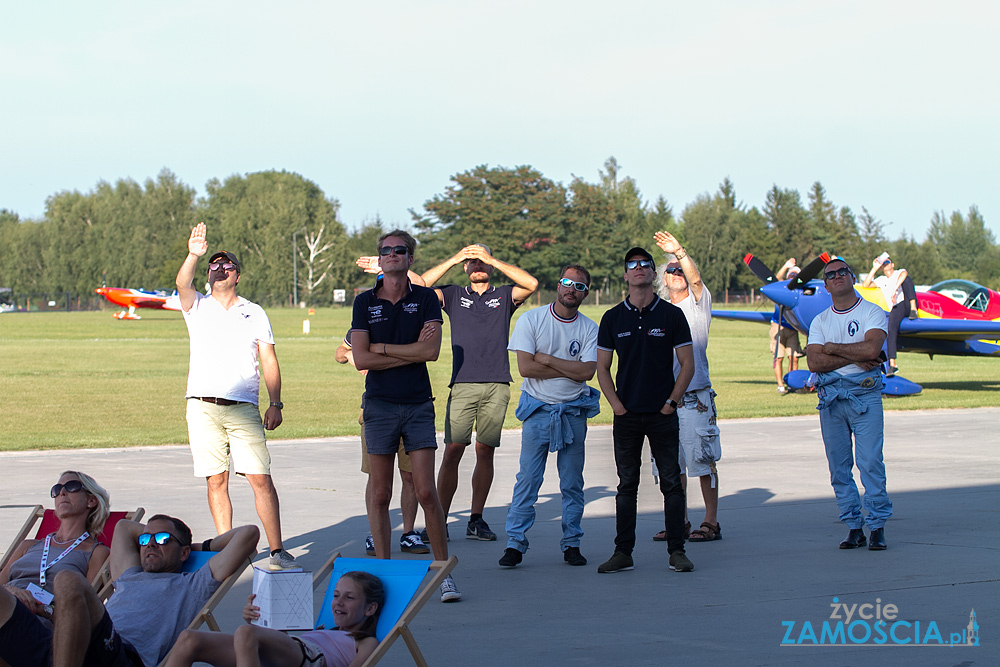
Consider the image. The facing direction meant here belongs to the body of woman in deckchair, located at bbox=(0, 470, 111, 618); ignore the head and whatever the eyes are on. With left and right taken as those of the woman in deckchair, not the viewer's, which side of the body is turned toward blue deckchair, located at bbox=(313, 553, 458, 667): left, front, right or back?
left

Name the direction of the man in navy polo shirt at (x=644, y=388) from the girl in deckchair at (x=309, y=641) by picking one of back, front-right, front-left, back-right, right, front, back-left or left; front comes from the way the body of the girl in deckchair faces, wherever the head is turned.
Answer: back-right

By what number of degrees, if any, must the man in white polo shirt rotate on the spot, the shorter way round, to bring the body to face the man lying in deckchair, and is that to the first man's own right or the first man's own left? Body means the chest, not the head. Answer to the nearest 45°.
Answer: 0° — they already face them

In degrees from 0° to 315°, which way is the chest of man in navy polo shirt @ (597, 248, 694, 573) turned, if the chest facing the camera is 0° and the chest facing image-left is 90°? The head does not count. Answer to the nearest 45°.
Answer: approximately 0°

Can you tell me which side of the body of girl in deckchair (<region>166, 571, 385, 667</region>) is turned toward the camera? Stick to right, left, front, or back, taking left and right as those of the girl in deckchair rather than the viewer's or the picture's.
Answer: left

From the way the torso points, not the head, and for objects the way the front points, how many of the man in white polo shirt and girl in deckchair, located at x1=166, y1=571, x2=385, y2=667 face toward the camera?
1

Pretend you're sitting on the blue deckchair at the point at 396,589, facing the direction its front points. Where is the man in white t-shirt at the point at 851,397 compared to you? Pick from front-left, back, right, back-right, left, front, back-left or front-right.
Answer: back

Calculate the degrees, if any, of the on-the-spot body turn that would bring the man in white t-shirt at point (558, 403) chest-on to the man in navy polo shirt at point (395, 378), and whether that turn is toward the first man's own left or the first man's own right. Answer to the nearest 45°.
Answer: approximately 45° to the first man's own right

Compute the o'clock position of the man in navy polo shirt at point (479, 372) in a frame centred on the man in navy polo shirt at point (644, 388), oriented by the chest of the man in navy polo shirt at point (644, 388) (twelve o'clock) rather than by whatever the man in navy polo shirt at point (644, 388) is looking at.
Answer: the man in navy polo shirt at point (479, 372) is roughly at 4 o'clock from the man in navy polo shirt at point (644, 388).

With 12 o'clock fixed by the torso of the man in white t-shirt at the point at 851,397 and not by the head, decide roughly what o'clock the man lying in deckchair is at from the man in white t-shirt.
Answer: The man lying in deckchair is roughly at 1 o'clock from the man in white t-shirt.
